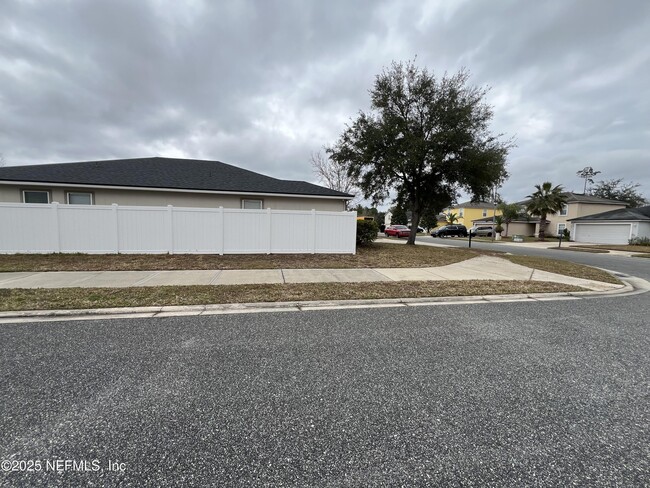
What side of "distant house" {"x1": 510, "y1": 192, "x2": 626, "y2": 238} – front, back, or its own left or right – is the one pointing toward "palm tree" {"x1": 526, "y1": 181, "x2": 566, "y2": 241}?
front

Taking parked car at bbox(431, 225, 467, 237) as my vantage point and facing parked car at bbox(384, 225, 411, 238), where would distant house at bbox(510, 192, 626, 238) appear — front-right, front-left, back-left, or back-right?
back-left

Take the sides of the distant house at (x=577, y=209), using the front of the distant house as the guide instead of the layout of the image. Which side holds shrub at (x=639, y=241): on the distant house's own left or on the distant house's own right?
on the distant house's own left

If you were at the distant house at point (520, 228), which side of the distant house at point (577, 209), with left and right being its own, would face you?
right

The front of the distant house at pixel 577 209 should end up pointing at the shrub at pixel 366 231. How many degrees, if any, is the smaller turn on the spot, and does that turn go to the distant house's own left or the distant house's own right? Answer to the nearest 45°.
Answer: approximately 45° to the distant house's own left

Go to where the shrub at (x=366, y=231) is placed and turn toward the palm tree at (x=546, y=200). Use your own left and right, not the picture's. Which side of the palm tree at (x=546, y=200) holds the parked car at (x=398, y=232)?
left

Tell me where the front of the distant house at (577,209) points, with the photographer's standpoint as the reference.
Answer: facing the viewer and to the left of the viewer

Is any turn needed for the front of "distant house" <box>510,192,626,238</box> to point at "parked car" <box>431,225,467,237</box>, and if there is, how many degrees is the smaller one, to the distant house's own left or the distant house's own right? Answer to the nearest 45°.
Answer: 0° — it already faces it

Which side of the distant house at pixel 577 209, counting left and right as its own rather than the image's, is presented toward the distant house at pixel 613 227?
left
